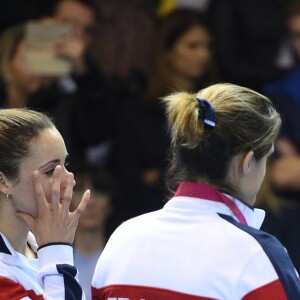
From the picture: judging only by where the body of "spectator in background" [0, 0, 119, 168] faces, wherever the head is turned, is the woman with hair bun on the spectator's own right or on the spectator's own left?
on the spectator's own left

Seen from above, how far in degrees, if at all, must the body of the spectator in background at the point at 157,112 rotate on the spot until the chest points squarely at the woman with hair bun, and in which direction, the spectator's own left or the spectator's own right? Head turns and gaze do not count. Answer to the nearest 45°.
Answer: approximately 45° to the spectator's own right

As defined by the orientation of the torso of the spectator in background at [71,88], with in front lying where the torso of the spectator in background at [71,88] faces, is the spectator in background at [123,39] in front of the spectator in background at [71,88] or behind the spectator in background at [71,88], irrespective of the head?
behind

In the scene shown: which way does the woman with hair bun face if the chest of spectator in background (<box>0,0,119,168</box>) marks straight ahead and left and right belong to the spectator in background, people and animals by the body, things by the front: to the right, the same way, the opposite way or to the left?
the opposite way

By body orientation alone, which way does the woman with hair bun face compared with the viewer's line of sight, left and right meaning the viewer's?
facing away from the viewer and to the right of the viewer

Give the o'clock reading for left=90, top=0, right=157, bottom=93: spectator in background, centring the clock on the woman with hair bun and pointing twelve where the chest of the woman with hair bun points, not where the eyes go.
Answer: The spectator in background is roughly at 10 o'clock from the woman with hair bun.

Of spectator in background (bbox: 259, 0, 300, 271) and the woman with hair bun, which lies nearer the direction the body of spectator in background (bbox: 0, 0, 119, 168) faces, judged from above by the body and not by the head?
the woman with hair bun
